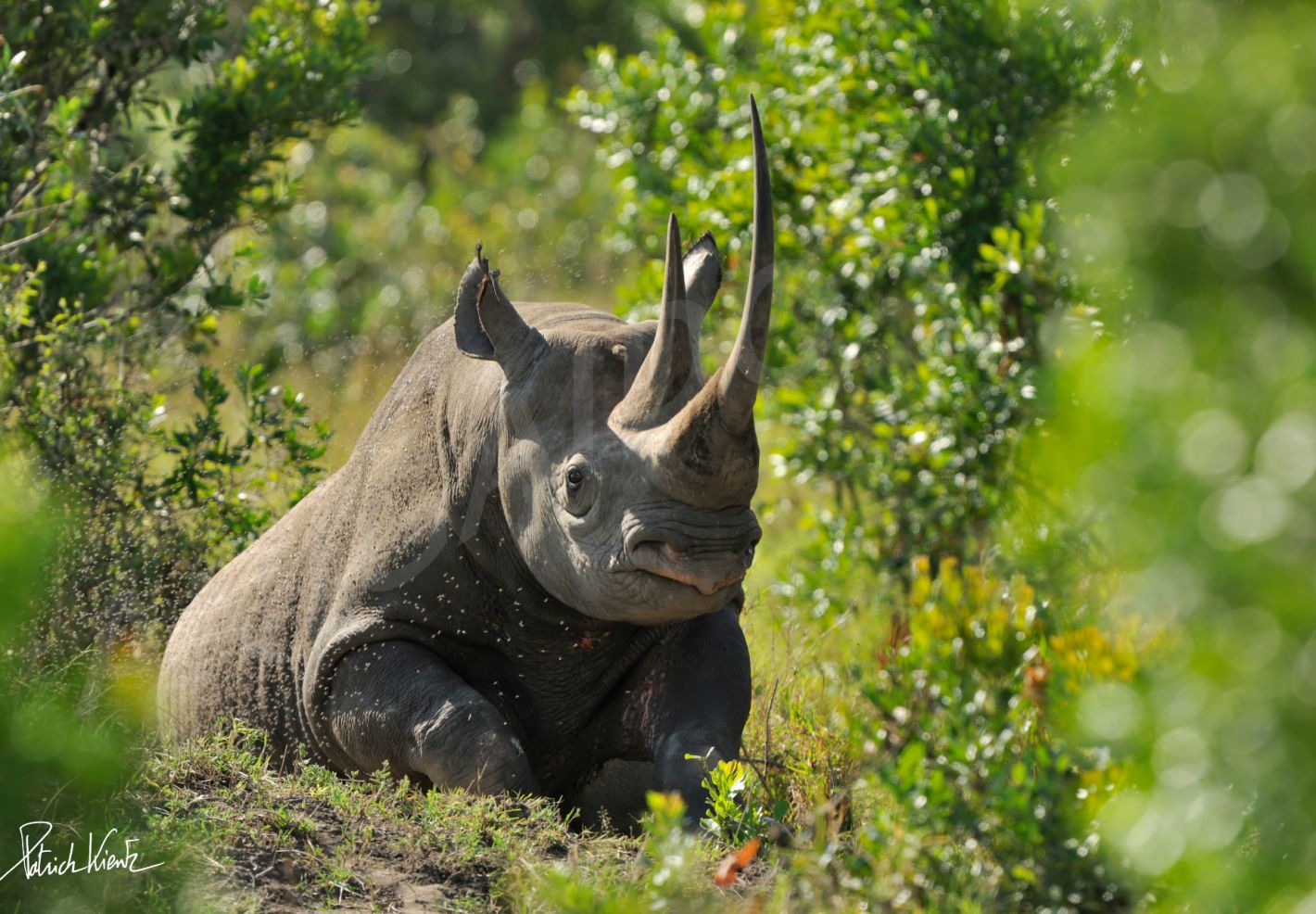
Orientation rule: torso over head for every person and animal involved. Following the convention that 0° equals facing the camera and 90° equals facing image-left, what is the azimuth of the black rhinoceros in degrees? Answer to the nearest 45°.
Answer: approximately 315°
